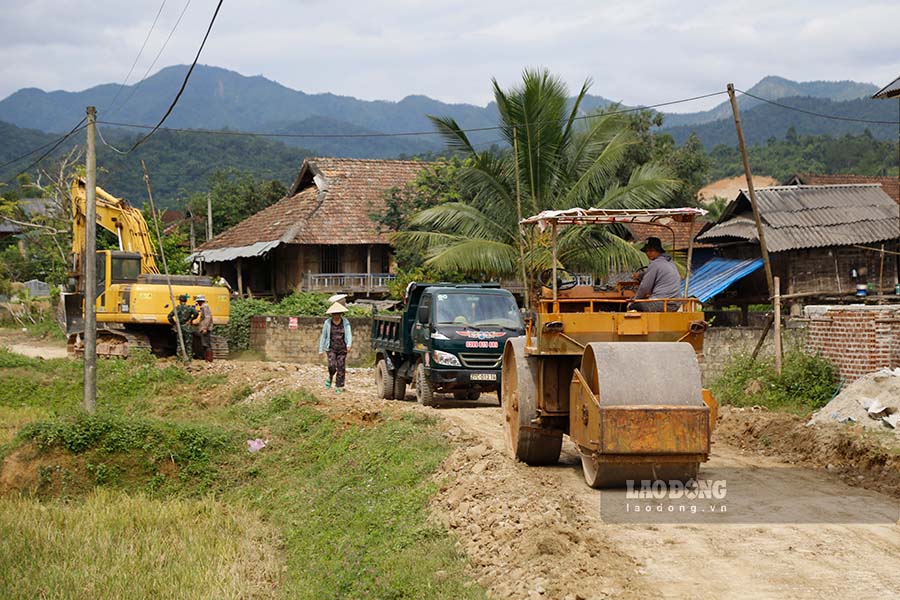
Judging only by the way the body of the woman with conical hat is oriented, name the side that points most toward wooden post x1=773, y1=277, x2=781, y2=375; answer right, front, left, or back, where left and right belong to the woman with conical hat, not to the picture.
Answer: left

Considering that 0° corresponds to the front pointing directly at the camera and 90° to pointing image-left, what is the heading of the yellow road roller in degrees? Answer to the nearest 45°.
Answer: approximately 0°

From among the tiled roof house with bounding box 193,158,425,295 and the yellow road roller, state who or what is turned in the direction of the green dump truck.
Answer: the tiled roof house

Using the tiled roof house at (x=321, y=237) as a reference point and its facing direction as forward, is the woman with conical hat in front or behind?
in front

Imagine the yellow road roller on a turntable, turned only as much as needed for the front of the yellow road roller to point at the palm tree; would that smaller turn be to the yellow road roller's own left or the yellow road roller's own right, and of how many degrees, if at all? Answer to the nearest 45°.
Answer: approximately 180°

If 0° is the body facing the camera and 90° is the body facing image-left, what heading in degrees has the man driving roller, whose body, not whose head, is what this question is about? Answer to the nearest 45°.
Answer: approximately 90°
